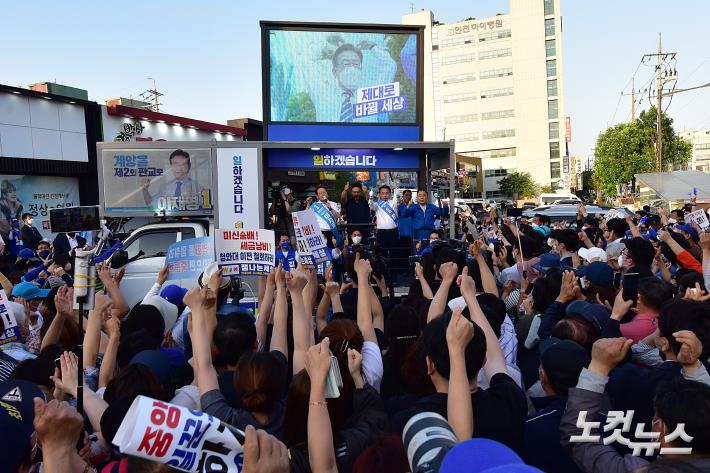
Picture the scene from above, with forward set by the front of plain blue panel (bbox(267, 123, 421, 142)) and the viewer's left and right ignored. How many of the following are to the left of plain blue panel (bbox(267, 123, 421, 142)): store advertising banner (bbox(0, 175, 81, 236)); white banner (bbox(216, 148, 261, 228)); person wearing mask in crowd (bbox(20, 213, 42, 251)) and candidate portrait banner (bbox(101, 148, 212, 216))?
0

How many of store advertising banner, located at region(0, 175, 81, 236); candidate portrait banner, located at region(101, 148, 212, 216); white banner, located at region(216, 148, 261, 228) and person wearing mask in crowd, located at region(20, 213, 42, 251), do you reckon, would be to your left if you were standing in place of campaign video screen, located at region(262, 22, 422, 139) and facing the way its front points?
0

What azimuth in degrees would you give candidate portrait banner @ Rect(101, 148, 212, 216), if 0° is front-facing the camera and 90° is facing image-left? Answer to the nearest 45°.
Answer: approximately 0°

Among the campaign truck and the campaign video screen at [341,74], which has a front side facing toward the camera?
the campaign video screen

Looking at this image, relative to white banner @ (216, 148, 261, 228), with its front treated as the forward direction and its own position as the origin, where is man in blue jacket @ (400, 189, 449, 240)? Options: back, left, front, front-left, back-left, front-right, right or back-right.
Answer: left

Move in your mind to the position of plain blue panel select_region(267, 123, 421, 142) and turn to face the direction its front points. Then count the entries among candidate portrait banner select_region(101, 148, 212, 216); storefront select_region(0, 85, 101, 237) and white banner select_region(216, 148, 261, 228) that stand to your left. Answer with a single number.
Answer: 0

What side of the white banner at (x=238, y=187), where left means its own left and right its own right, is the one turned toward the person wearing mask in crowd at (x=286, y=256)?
front

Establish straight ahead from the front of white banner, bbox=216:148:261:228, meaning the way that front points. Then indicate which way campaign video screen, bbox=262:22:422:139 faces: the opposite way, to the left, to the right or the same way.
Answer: the same way

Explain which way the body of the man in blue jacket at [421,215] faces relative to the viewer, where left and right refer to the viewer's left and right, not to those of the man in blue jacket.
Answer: facing the viewer

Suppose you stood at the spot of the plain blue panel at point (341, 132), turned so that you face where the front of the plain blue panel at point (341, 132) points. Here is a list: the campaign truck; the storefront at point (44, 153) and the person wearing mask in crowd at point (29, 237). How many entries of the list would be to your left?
0

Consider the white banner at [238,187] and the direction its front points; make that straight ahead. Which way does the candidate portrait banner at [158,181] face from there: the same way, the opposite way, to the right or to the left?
the same way

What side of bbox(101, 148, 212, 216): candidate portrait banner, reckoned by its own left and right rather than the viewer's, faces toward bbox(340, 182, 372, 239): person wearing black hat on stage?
left

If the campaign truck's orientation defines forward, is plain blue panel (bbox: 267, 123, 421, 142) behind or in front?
behind

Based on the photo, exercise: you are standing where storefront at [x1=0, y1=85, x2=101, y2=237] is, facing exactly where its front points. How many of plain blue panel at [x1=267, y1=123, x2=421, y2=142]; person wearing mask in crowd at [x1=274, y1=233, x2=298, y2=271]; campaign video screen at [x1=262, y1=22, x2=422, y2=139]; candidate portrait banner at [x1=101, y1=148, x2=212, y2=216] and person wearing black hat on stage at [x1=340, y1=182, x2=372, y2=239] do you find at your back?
0

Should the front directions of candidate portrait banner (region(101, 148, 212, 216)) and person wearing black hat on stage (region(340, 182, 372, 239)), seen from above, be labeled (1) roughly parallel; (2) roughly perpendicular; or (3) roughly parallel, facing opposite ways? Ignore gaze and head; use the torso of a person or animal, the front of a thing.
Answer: roughly parallel

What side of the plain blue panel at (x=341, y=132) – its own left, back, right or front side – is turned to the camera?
front

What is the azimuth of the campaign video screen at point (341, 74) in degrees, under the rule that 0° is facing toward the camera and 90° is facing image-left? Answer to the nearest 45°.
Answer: approximately 0°

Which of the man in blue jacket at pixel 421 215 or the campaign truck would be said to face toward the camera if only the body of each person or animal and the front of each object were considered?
the man in blue jacket

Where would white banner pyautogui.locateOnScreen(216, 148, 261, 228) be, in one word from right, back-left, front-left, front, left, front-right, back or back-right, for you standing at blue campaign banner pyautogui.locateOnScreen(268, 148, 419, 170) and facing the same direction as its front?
front-right
